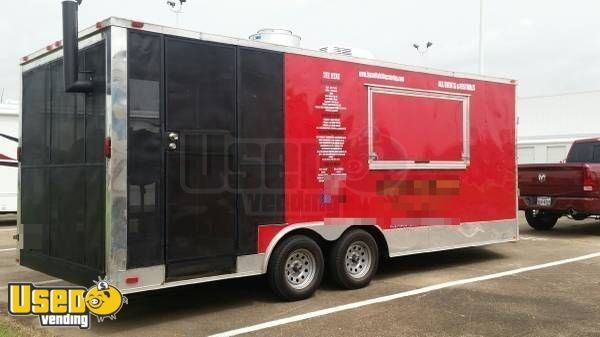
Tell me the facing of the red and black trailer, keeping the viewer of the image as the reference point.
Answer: facing away from the viewer and to the right of the viewer
